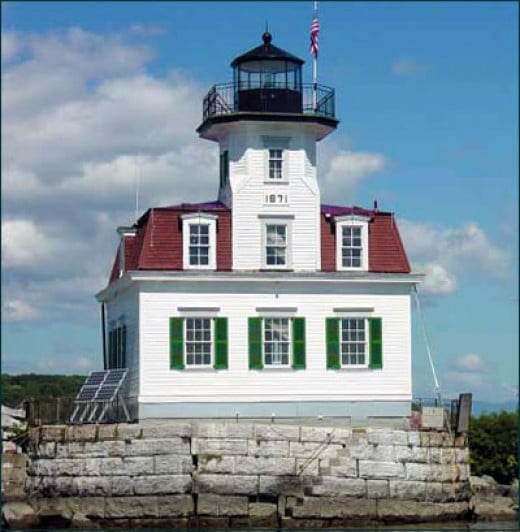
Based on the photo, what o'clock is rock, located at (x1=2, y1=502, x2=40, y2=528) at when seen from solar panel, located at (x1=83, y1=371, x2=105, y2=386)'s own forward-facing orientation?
The rock is roughly at 11 o'clock from the solar panel.

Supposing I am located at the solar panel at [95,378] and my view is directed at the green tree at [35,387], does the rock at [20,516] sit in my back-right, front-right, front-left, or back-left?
back-left

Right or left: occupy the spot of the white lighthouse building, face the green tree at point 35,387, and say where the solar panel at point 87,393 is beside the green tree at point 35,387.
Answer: left

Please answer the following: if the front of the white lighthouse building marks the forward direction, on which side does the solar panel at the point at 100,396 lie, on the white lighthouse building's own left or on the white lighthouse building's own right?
on the white lighthouse building's own right

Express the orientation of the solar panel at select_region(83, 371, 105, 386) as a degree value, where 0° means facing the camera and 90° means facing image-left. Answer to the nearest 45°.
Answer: approximately 45°

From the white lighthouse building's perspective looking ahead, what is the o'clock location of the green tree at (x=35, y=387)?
The green tree is roughly at 5 o'clock from the white lighthouse building.

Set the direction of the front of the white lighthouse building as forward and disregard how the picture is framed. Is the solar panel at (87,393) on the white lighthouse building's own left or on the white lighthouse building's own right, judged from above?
on the white lighthouse building's own right

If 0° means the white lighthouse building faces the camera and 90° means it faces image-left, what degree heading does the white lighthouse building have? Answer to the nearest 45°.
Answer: approximately 0°
